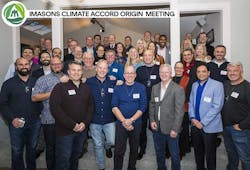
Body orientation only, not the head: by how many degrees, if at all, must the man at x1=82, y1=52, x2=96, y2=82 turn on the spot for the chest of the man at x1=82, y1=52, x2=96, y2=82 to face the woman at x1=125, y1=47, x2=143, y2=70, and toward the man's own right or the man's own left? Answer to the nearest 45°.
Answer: approximately 90° to the man's own left

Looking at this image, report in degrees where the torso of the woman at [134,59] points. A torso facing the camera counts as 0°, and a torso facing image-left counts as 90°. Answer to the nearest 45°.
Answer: approximately 0°

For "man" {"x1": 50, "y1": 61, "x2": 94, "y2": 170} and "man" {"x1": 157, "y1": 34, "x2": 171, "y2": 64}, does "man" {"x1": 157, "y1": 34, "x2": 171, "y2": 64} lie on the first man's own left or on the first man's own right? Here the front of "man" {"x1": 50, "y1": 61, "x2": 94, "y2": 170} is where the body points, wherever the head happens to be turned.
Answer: on the first man's own left

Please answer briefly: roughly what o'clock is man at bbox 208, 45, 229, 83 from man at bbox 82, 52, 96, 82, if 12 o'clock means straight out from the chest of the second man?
The man at bbox 208, 45, 229, 83 is roughly at 9 o'clock from the man at bbox 82, 52, 96, 82.

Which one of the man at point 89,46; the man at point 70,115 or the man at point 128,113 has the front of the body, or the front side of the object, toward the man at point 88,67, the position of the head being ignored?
the man at point 89,46

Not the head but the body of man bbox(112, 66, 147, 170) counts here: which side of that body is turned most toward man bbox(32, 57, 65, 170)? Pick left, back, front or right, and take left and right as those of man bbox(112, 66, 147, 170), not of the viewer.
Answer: right
